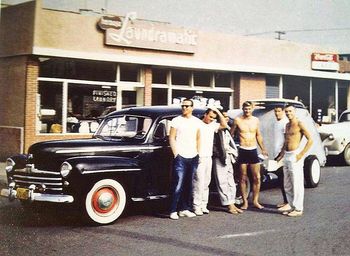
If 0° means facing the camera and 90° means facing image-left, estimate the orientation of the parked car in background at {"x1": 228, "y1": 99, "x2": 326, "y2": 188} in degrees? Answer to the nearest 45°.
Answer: approximately 45°

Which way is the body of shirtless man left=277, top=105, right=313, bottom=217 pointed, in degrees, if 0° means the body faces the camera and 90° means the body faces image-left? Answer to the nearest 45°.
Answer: approximately 45°

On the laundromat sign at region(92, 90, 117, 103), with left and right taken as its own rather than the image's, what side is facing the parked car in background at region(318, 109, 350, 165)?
left

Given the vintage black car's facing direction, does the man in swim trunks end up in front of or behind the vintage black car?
behind

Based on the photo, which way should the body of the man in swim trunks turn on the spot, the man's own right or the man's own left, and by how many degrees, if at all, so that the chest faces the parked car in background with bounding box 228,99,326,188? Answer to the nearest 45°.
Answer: approximately 180°

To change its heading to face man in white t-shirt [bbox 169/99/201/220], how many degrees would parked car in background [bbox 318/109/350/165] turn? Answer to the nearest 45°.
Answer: approximately 45° to its left

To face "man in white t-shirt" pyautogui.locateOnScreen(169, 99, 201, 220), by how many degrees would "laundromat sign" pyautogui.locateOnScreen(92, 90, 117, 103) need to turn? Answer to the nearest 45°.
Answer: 0° — it already faces them

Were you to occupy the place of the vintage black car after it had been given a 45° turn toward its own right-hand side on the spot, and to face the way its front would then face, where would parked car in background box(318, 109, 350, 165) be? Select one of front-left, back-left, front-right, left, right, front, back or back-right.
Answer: back-right

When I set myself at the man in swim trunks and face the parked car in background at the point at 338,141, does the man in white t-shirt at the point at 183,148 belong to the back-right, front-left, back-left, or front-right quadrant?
back-left

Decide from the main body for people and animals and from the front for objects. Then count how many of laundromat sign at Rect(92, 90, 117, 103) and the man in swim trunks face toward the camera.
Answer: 2

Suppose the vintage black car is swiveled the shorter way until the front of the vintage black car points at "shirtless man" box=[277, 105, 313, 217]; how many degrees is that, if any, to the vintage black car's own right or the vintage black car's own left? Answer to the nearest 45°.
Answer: approximately 135° to the vintage black car's own left
